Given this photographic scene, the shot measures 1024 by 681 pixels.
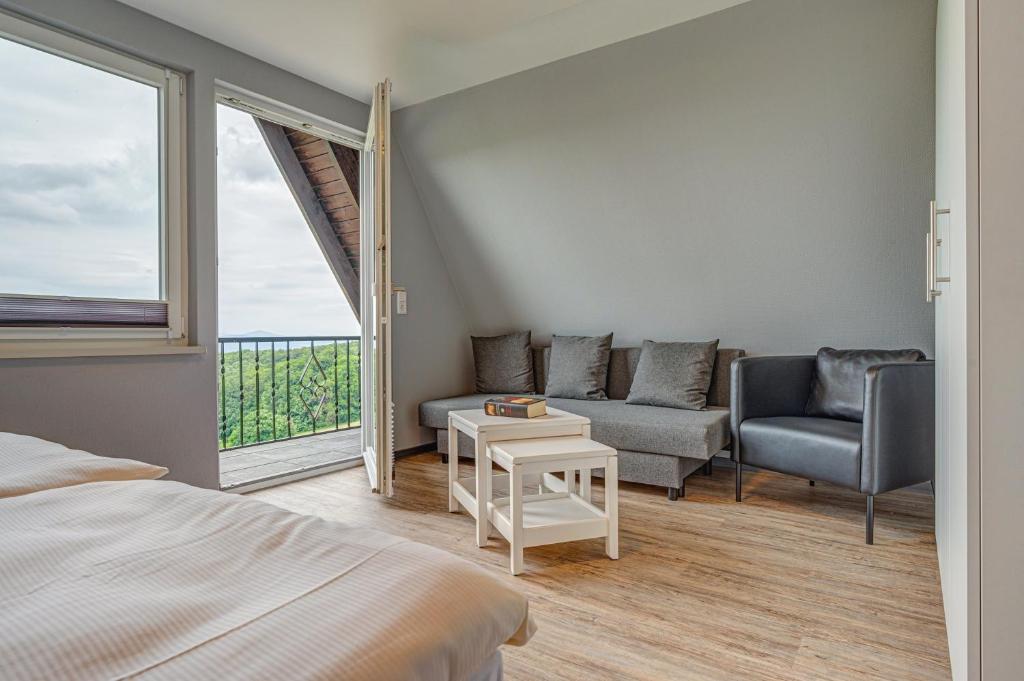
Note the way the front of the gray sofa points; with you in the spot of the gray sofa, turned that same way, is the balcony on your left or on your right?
on your right

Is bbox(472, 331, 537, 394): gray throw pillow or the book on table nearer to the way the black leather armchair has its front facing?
the book on table

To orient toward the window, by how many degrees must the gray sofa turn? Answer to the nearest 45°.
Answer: approximately 45° to its right

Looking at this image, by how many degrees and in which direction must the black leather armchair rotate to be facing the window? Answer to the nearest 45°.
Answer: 0° — it already faces it

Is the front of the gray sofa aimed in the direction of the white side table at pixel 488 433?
yes

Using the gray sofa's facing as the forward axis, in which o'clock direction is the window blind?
The window blind is roughly at 1 o'clock from the gray sofa.

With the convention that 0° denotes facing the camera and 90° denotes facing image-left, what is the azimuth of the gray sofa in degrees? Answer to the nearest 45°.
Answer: approximately 45°

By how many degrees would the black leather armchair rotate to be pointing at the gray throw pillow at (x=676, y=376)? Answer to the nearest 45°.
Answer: approximately 90° to its right

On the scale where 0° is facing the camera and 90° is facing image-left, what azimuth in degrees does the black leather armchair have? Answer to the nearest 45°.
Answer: approximately 45°

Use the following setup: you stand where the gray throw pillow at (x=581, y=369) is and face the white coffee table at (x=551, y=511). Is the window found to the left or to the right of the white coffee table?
right

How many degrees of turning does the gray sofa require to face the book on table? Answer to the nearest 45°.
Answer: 0° — it already faces it
